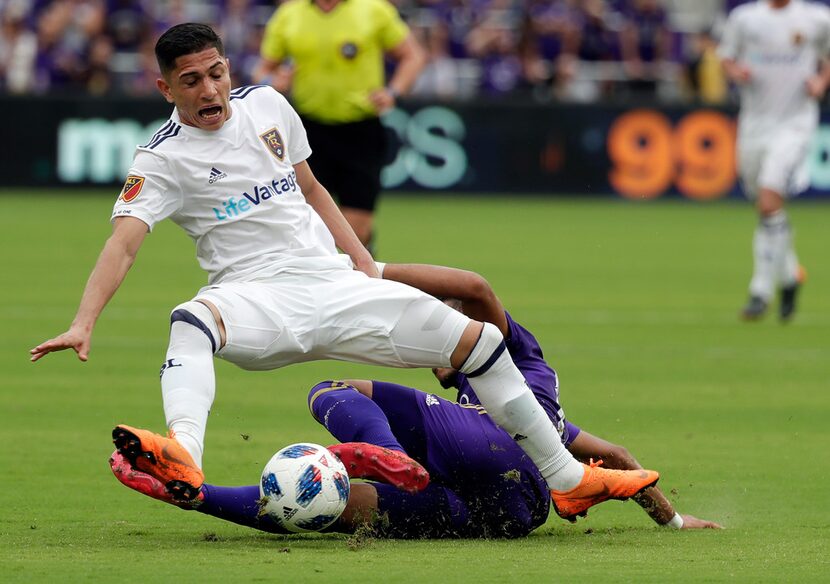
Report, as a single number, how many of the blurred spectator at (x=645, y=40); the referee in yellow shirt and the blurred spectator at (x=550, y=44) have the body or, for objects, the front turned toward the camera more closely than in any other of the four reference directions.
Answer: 3

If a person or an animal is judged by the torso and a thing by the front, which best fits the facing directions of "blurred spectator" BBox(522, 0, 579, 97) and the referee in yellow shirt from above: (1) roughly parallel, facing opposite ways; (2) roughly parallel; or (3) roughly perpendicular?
roughly parallel

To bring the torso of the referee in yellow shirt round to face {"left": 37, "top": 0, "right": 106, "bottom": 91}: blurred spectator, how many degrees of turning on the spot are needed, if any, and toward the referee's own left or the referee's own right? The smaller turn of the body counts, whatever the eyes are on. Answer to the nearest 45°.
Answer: approximately 180°

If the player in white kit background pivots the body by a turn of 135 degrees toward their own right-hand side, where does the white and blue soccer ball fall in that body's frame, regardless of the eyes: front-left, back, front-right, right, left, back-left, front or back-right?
back-left

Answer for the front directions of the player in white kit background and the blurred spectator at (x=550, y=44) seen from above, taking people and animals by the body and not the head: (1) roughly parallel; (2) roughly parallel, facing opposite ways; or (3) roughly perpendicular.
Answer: roughly parallel

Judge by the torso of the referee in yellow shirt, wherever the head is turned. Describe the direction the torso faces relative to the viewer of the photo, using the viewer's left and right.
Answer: facing the viewer

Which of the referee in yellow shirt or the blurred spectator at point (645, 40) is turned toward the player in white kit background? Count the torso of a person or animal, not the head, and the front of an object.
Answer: the blurred spectator

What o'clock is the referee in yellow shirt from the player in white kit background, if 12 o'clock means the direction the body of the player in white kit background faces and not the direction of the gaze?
The referee in yellow shirt is roughly at 2 o'clock from the player in white kit background.

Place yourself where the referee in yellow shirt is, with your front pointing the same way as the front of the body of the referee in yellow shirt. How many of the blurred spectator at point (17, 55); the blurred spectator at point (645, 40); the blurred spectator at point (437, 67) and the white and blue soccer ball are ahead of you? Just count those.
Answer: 1

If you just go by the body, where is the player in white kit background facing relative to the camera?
toward the camera

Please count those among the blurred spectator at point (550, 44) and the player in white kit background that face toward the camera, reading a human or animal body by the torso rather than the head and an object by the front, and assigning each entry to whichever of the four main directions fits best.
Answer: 2
